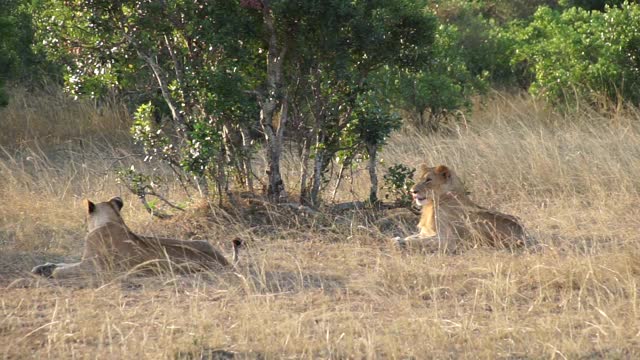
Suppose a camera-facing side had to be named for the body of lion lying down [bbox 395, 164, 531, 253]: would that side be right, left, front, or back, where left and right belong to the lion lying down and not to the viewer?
left

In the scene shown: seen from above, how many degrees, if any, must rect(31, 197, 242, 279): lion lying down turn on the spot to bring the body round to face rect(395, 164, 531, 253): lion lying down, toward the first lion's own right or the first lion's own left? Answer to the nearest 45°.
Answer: approximately 180°

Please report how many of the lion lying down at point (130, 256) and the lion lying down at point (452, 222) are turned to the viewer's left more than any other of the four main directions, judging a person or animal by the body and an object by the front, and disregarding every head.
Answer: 2

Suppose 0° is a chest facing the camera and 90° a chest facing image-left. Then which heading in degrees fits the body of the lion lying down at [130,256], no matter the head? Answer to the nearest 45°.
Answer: approximately 90°

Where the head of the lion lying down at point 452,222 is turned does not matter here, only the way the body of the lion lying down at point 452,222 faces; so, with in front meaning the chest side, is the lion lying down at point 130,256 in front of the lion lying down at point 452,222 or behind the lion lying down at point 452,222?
in front

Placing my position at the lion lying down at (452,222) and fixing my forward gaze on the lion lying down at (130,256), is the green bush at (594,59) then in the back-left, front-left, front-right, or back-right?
back-right

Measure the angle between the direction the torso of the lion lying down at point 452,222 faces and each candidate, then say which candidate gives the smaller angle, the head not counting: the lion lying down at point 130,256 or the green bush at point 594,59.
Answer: the lion lying down
